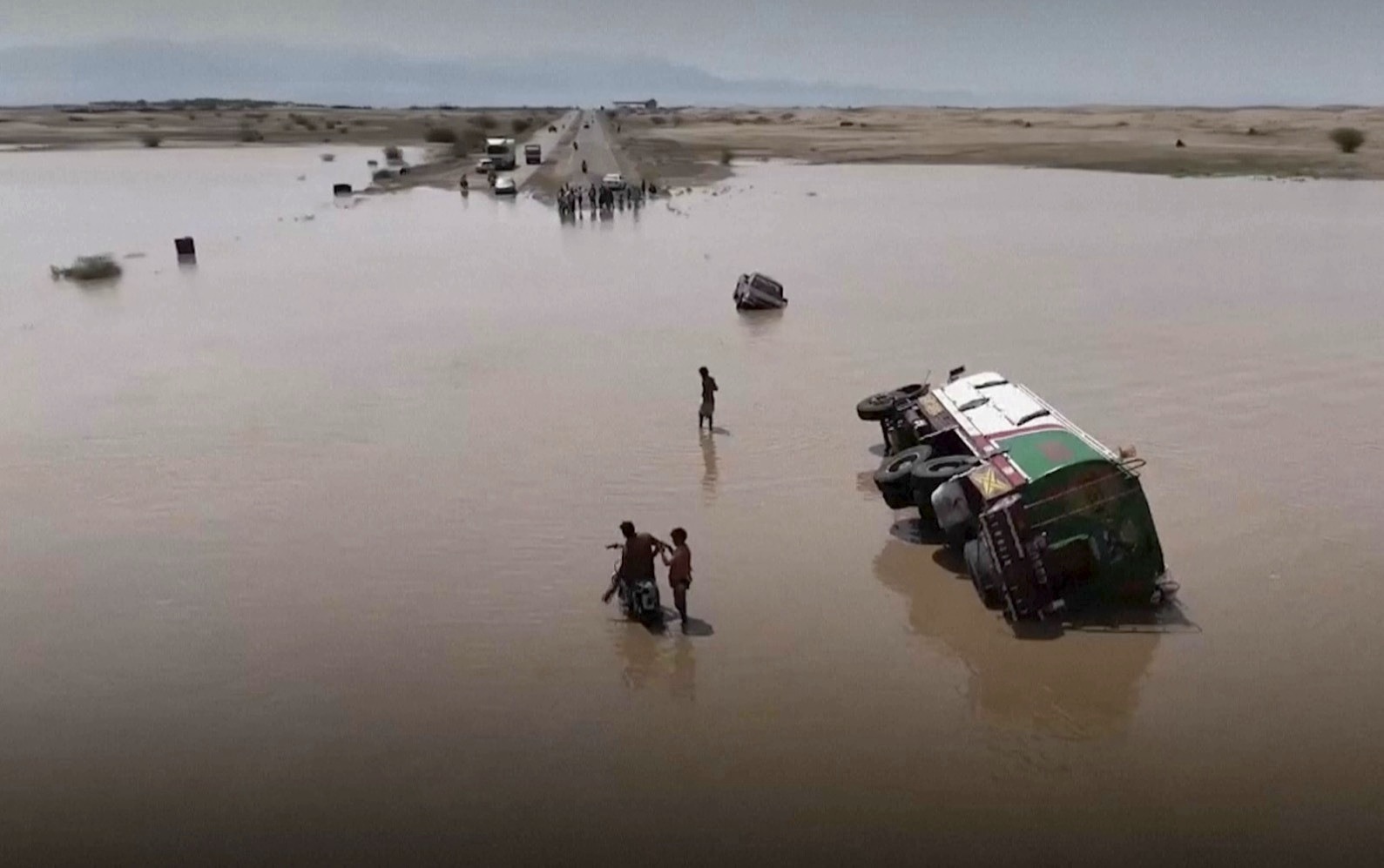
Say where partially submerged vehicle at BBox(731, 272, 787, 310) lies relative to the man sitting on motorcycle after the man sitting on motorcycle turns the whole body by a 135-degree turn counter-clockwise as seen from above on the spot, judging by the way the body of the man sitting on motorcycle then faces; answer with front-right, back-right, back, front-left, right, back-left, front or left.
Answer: back

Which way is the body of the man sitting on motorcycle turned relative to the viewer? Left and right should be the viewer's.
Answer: facing away from the viewer and to the left of the viewer

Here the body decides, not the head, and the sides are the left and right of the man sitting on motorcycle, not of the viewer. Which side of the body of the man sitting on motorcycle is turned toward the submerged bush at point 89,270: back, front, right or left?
front

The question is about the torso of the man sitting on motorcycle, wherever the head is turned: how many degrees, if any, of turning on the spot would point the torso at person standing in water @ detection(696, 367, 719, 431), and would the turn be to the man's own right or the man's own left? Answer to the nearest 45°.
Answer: approximately 45° to the man's own right
